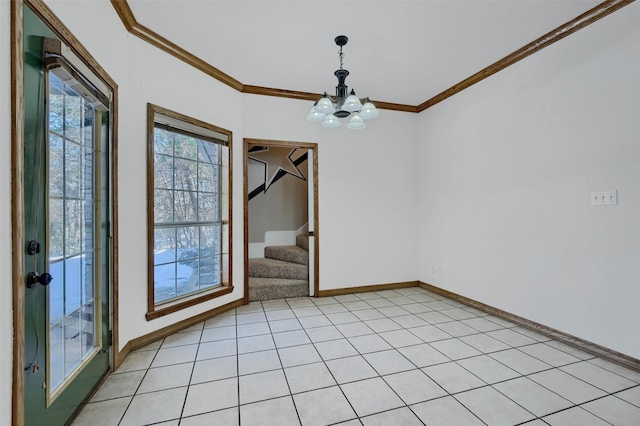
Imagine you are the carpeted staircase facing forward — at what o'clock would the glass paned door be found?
The glass paned door is roughly at 1 o'clock from the carpeted staircase.

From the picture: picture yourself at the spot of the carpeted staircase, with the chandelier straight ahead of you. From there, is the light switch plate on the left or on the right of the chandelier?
left

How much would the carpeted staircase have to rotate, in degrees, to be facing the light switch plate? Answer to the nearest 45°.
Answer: approximately 45° to its left

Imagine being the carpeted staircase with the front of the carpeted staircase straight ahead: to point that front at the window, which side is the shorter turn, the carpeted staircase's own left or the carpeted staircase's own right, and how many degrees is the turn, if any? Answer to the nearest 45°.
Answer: approximately 45° to the carpeted staircase's own right

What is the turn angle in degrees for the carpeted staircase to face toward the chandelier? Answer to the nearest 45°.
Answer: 0° — it already faces it

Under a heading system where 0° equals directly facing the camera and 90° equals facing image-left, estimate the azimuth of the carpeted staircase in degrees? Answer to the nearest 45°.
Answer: approximately 0°

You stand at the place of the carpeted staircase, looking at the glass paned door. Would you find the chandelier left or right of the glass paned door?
left
